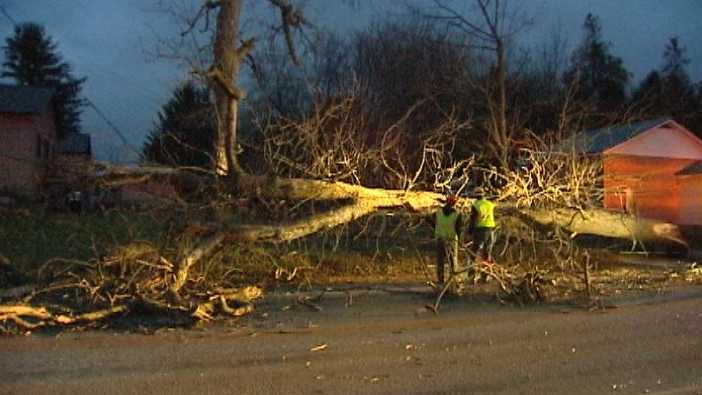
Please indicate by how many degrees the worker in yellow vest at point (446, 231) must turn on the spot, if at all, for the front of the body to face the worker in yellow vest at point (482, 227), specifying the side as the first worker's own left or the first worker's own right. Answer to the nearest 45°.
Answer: approximately 45° to the first worker's own right

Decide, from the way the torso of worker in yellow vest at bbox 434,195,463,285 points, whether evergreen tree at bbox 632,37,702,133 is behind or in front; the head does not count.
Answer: in front

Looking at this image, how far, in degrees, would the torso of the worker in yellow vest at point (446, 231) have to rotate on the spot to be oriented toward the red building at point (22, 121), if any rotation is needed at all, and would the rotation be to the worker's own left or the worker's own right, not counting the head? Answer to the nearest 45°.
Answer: approximately 45° to the worker's own left

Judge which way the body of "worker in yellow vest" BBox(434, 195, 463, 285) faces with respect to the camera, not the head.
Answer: away from the camera

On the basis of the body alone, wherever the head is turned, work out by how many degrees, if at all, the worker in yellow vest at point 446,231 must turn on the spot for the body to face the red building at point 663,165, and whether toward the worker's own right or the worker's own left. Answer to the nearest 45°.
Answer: approximately 45° to the worker's own right
